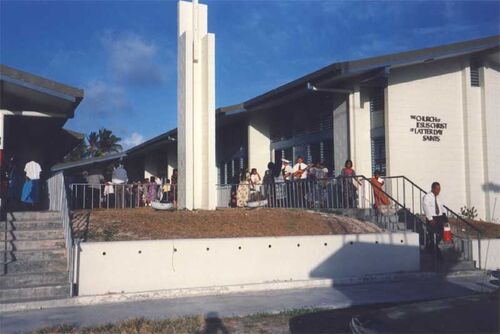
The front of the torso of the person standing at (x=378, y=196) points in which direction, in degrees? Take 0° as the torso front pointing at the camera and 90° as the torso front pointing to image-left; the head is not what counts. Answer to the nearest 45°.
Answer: approximately 315°

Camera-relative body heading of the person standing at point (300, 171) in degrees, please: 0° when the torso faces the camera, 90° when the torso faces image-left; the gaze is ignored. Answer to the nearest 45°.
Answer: approximately 0°

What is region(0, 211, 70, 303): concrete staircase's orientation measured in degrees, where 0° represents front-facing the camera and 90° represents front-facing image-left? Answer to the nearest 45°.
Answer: approximately 0°

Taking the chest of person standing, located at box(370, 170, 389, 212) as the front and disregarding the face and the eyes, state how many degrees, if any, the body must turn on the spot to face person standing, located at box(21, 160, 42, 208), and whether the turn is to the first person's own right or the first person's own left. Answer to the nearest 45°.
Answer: approximately 135° to the first person's own right
